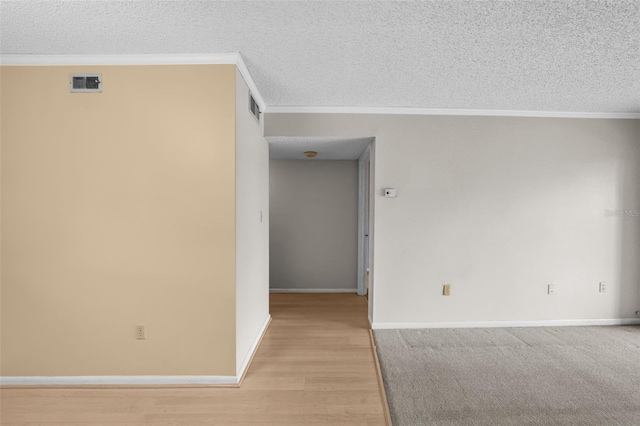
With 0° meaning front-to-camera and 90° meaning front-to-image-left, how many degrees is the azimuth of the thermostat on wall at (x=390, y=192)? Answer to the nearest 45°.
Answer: approximately 0°
